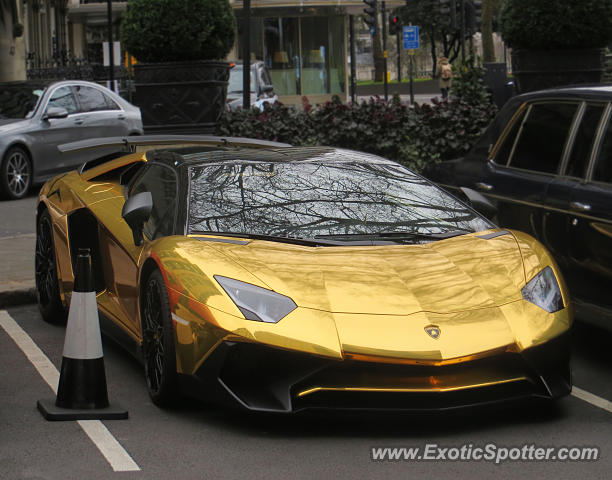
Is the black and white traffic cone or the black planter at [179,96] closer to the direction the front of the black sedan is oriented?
the black and white traffic cone

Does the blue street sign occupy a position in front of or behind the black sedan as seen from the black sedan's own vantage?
behind

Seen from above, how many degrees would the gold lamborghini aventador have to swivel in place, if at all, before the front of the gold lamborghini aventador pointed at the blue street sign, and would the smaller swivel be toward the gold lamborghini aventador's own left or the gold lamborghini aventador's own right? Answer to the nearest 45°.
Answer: approximately 135° to the gold lamborghini aventador's own left

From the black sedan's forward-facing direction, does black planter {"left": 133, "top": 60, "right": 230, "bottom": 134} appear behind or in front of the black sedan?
behind

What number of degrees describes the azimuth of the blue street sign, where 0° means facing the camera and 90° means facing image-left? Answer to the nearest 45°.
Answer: approximately 0°

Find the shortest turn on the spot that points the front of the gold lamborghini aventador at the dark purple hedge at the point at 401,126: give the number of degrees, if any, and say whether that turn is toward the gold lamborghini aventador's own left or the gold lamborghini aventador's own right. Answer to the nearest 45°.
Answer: approximately 135° to the gold lamborghini aventador's own left

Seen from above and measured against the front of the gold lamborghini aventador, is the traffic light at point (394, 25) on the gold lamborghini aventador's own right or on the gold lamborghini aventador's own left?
on the gold lamborghini aventador's own left
